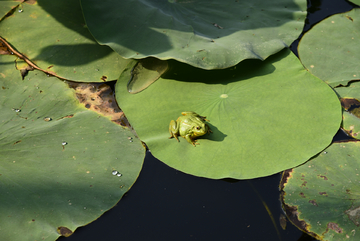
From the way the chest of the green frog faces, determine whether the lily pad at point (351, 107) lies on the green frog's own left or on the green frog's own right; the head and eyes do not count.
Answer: on the green frog's own left

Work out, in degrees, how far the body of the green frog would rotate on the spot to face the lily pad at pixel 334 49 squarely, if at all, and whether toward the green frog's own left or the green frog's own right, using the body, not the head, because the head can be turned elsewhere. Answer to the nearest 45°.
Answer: approximately 90° to the green frog's own left

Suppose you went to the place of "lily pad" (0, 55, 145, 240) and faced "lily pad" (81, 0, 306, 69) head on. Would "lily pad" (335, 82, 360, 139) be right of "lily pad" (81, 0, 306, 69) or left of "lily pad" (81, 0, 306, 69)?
right

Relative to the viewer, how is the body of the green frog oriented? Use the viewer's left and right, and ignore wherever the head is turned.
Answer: facing the viewer and to the right of the viewer

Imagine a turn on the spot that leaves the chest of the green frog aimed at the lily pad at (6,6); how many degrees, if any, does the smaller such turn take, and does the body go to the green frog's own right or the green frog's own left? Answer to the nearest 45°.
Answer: approximately 180°

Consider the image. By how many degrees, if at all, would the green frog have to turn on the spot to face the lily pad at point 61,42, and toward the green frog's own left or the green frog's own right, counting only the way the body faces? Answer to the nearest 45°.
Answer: approximately 180°
